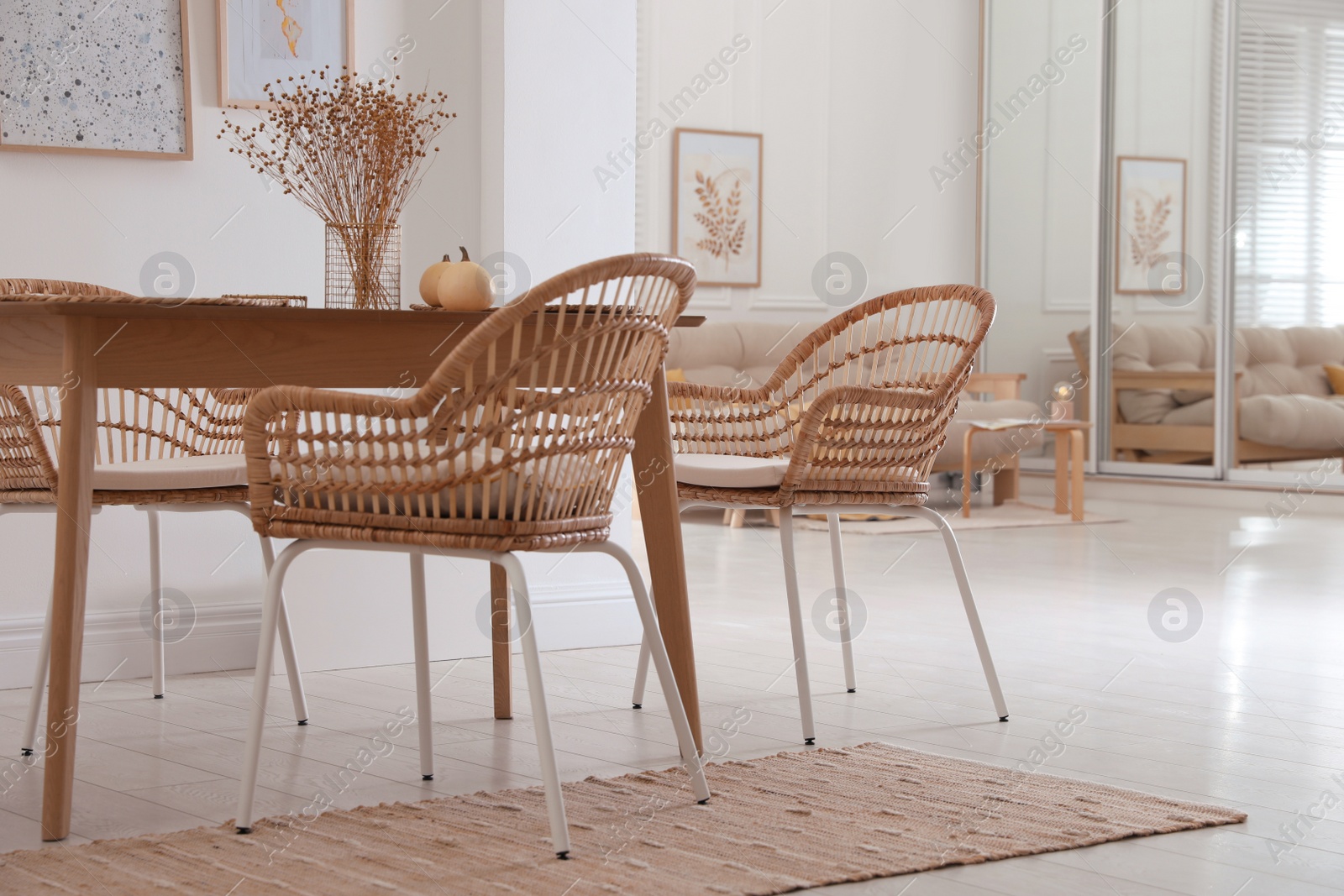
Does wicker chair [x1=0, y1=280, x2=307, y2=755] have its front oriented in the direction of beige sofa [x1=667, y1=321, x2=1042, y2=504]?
no

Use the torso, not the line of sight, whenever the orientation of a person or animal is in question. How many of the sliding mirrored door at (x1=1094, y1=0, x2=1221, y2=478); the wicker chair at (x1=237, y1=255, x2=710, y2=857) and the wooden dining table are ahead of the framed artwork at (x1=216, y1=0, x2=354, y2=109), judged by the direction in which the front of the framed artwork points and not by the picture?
2

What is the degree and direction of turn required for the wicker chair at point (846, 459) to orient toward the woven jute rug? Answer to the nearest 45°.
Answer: approximately 45° to its left

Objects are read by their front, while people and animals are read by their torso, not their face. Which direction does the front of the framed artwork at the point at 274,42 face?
toward the camera

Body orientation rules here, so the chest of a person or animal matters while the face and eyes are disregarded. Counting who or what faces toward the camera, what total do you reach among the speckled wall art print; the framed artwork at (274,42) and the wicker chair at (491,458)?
2

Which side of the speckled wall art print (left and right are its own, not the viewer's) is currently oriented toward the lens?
front

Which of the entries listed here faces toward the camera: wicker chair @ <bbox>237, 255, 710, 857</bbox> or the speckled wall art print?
the speckled wall art print

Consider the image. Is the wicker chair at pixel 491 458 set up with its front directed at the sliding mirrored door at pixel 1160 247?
no

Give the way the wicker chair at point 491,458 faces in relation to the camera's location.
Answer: facing away from the viewer and to the left of the viewer

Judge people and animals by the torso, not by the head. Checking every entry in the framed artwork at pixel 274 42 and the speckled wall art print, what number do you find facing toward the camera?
2

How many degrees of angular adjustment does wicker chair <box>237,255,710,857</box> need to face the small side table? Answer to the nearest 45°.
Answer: approximately 90° to its right

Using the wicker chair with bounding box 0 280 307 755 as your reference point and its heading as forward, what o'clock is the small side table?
The small side table is roughly at 9 o'clock from the wicker chair.
